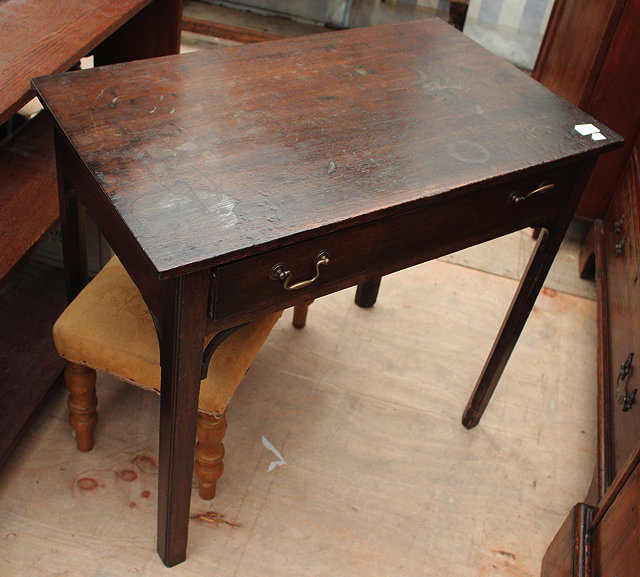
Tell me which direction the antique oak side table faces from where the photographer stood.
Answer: facing the viewer and to the right of the viewer

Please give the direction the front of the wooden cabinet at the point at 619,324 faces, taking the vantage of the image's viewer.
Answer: facing to the left of the viewer

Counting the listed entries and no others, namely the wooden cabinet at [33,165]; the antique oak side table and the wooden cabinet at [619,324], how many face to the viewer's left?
1

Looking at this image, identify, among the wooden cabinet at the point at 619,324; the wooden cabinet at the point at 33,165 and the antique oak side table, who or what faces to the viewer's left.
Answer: the wooden cabinet at the point at 619,324

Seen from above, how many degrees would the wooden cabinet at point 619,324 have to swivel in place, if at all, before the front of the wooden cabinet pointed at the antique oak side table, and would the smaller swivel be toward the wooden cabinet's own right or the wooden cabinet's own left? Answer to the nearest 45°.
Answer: approximately 45° to the wooden cabinet's own left

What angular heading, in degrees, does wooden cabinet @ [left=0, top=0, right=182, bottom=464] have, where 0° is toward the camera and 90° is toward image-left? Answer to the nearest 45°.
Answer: approximately 315°

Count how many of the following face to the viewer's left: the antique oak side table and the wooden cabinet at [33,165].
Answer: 0

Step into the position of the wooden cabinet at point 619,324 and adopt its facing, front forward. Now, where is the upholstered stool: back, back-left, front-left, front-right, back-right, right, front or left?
front-left

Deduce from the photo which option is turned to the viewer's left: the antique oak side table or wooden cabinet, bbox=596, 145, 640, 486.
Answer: the wooden cabinet

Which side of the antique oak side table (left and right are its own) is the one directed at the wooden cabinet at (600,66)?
left

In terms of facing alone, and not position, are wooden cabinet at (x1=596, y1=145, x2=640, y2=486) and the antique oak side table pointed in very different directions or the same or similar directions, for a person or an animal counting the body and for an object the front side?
very different directions

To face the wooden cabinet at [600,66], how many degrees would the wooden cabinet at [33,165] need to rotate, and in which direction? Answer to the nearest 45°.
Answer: approximately 45° to its left
